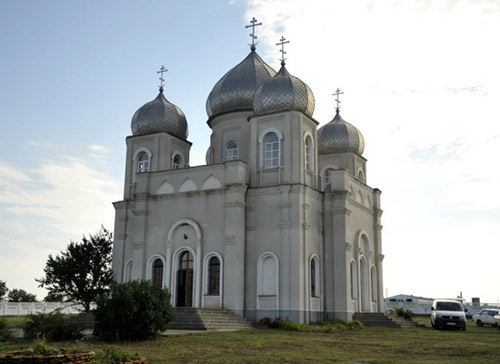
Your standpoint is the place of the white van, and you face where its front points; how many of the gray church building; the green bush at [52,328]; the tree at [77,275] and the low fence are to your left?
0

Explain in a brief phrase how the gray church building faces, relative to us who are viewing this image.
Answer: facing the viewer and to the left of the viewer

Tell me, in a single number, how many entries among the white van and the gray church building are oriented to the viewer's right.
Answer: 0

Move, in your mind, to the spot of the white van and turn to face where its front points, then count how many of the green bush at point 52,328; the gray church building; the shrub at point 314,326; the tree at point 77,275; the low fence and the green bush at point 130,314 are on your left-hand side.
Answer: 0

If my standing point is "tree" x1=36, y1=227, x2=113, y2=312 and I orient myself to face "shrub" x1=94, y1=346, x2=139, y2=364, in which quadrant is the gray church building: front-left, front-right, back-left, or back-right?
front-left

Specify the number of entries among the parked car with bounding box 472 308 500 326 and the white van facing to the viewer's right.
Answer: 0

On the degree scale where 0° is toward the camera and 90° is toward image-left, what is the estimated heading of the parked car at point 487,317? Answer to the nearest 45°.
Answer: approximately 45°

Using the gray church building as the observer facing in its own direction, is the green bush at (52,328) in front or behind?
in front

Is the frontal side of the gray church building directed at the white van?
no

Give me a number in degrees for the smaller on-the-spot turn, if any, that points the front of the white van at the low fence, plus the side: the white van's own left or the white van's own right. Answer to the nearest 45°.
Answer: approximately 90° to the white van's own right

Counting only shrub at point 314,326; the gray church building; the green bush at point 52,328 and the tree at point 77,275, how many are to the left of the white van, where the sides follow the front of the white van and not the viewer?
0

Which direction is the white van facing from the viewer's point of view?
toward the camera

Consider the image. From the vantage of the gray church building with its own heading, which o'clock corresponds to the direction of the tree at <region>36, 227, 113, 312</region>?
The tree is roughly at 2 o'clock from the gray church building.

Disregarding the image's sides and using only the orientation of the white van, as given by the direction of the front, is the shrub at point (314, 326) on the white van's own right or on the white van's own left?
on the white van's own right

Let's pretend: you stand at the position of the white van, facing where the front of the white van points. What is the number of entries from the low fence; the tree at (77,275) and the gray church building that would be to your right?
3

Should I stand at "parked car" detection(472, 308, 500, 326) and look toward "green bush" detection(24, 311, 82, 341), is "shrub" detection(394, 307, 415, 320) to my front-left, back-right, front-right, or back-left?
front-right

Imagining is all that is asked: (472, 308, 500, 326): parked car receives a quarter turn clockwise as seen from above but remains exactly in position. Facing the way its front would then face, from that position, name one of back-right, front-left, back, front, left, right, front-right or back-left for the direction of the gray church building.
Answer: left

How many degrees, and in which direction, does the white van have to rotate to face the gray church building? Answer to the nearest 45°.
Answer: approximately 90° to its right
